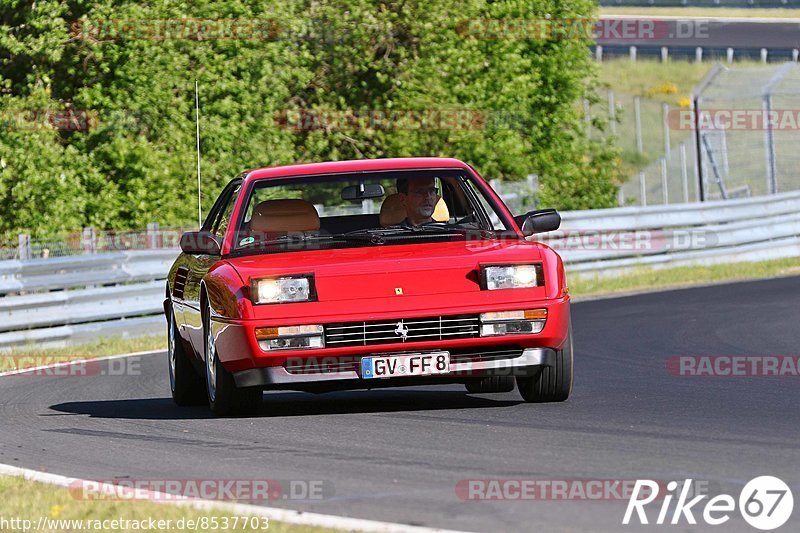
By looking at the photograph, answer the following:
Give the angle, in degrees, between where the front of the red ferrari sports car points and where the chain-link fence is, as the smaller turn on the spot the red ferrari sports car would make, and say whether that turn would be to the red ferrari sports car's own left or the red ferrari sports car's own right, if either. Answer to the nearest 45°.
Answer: approximately 180°

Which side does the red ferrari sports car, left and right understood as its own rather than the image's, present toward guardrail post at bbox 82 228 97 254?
back

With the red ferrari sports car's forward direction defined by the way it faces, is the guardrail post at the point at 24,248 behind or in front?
behind

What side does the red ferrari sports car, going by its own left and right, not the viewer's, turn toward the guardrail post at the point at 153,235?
back

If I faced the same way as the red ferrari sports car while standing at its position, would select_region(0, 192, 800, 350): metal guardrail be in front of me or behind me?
behind

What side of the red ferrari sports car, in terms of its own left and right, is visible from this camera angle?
front

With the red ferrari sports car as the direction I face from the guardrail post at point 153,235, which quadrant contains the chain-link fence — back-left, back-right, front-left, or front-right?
back-left

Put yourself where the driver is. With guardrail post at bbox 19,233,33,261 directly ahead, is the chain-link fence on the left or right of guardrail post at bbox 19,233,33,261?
right
